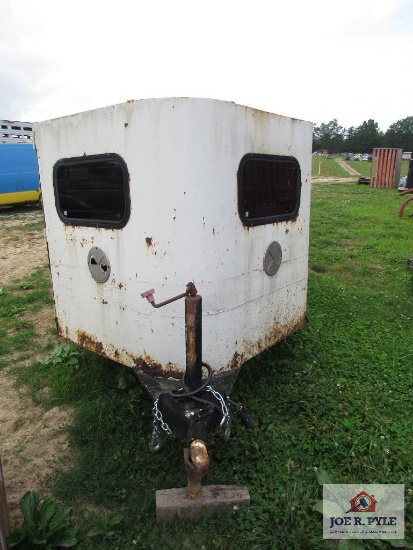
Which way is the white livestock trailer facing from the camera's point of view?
toward the camera

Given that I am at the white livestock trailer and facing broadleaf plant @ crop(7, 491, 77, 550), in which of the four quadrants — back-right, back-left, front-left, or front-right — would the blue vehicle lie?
back-right

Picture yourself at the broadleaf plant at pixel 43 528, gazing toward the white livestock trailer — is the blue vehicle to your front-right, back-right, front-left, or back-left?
front-left

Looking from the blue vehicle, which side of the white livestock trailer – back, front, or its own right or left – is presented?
back
